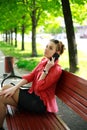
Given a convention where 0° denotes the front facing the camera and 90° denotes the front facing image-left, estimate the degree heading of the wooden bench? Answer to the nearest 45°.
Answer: approximately 45°
